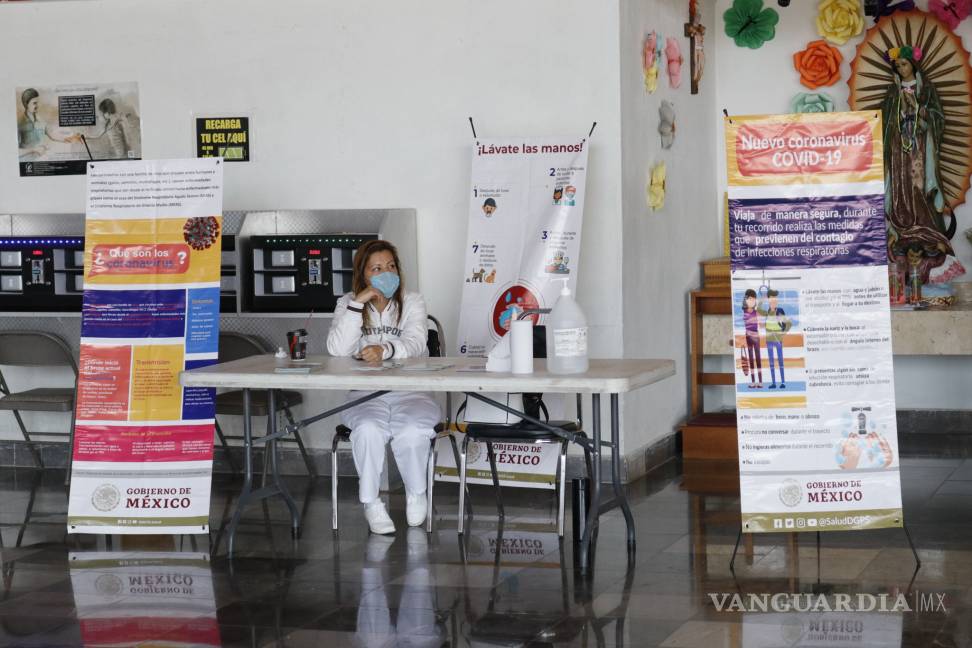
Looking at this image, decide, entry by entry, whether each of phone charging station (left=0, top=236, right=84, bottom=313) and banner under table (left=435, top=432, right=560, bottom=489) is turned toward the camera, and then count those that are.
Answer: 2

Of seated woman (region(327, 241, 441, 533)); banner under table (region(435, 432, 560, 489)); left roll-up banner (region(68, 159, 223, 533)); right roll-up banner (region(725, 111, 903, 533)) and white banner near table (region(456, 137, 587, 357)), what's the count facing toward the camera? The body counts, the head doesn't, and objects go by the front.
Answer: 5

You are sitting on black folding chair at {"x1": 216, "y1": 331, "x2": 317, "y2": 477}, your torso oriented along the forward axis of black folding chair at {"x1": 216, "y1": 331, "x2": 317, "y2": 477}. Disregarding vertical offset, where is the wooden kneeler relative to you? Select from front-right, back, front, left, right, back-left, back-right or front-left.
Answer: front-left

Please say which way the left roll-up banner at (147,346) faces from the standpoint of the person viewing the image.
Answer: facing the viewer

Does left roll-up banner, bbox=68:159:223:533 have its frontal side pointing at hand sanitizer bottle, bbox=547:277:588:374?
no

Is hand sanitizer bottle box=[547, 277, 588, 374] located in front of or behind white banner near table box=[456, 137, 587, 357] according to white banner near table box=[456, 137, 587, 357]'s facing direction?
in front

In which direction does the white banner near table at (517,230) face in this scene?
toward the camera

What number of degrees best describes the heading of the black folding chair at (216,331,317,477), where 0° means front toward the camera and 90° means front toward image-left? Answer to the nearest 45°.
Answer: approximately 315°

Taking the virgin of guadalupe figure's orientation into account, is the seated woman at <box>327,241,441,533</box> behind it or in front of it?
in front

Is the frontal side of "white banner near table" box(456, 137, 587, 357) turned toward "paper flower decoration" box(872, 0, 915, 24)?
no

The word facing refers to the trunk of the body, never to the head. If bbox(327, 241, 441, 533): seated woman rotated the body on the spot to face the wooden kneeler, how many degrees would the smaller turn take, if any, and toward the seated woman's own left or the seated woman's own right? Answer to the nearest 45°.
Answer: approximately 135° to the seated woman's own left

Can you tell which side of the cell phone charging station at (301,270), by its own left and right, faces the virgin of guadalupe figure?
left

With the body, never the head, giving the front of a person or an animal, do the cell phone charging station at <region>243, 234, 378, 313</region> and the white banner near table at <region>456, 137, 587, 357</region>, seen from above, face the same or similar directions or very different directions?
same or similar directions

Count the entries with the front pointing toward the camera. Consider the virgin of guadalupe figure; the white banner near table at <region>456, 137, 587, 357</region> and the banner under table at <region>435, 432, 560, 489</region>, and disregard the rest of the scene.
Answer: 3

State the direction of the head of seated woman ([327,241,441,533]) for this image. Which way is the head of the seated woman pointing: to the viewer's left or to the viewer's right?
to the viewer's right

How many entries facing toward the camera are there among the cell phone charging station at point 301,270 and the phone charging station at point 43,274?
2

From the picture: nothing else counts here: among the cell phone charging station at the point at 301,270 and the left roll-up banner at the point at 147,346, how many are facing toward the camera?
2
